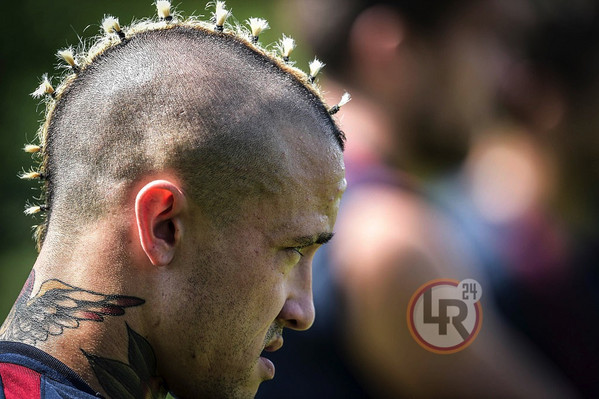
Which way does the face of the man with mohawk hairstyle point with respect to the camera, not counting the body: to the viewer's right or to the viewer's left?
to the viewer's right
